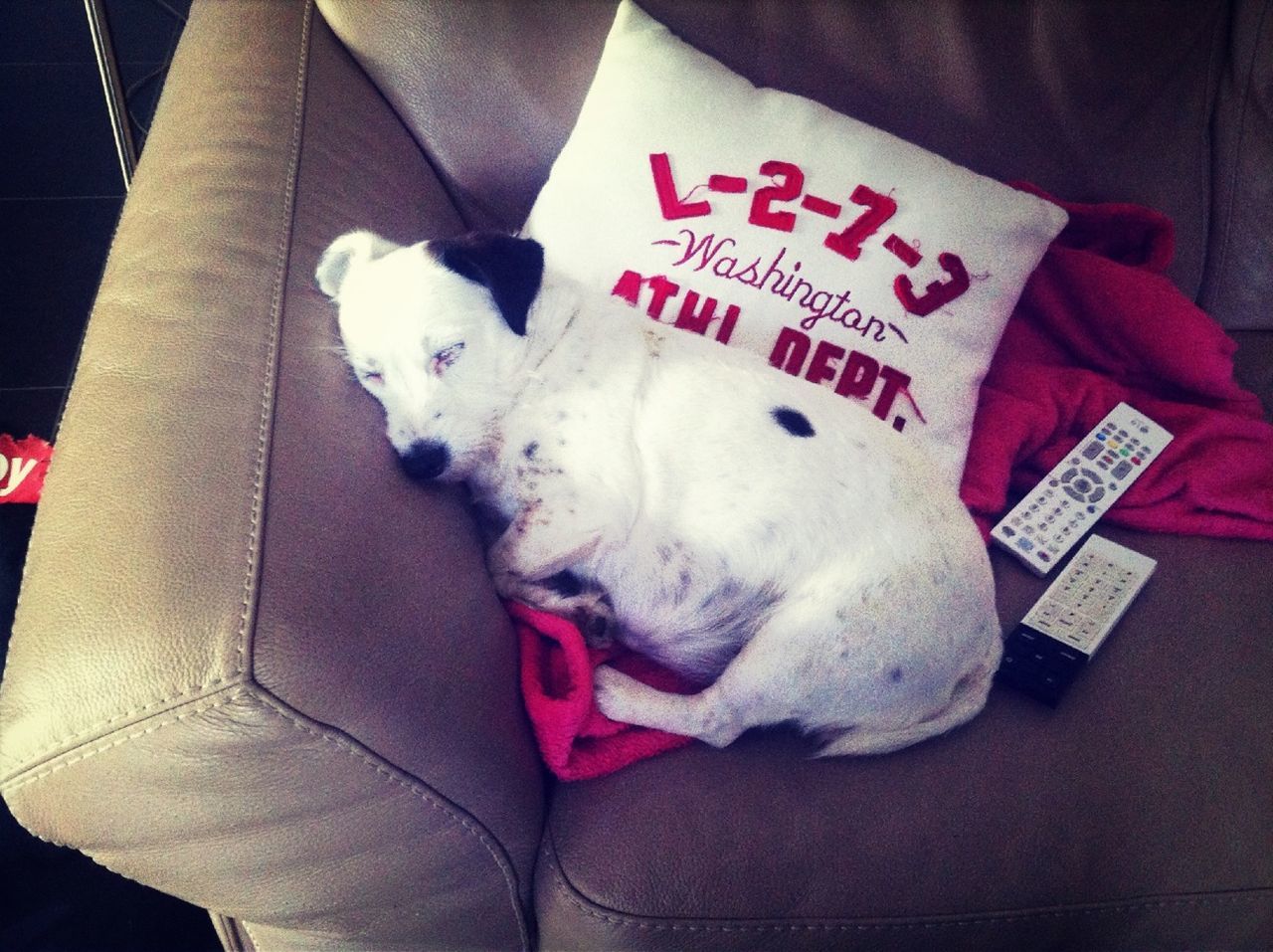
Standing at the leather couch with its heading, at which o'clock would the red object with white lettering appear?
The red object with white lettering is roughly at 4 o'clock from the leather couch.

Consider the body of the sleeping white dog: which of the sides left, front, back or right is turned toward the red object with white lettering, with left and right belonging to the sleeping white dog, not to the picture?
front

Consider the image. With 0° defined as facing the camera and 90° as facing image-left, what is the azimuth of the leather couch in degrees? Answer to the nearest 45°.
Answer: approximately 0°

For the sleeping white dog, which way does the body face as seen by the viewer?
to the viewer's left
